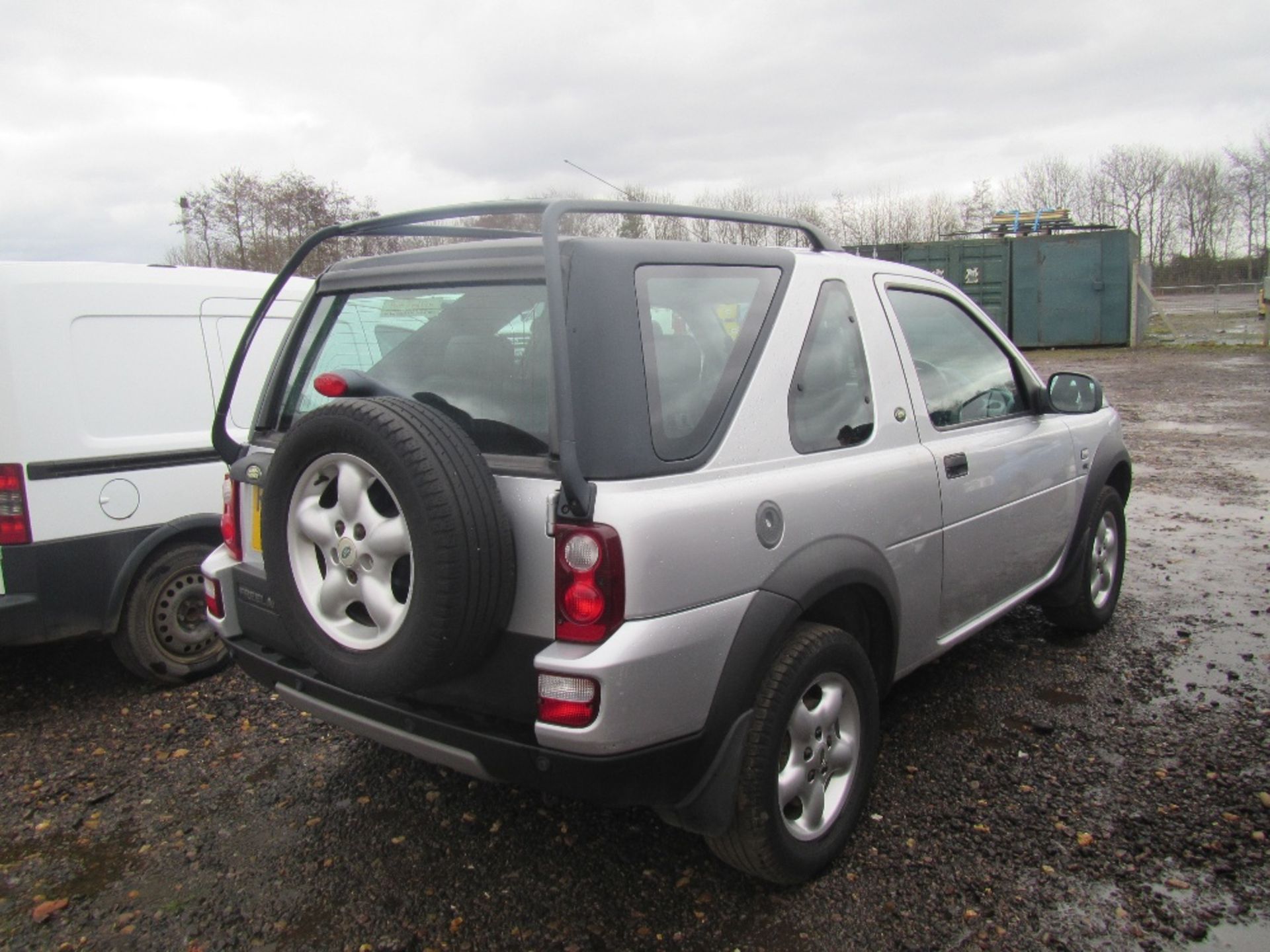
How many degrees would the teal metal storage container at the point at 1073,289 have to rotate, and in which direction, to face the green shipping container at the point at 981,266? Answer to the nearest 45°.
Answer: approximately 90° to its right

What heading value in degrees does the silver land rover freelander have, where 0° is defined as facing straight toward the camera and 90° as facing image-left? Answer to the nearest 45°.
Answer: approximately 225°

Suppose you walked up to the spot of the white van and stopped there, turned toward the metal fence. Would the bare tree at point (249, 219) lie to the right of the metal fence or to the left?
left

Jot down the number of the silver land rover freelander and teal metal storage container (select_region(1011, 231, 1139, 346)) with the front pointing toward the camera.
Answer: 1

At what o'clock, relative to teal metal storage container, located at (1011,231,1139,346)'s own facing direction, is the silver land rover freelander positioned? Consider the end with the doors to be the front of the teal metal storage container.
The silver land rover freelander is roughly at 12 o'clock from the teal metal storage container.

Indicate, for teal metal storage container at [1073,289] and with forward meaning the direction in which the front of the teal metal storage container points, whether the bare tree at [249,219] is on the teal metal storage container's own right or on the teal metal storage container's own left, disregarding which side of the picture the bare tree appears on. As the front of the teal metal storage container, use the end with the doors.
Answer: on the teal metal storage container's own right

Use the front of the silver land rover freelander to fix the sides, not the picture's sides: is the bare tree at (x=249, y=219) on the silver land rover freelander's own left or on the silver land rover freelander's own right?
on the silver land rover freelander's own left

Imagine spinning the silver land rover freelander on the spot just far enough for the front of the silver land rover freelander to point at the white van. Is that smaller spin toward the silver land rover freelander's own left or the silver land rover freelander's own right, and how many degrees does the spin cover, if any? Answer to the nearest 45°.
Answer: approximately 90° to the silver land rover freelander's own left

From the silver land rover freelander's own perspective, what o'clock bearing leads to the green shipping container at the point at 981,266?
The green shipping container is roughly at 11 o'clock from the silver land rover freelander.

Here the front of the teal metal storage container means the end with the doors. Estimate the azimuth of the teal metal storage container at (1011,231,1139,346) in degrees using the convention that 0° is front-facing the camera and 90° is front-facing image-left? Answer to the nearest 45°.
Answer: approximately 0°

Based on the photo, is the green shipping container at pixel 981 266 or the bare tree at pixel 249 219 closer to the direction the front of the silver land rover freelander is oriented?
the green shipping container

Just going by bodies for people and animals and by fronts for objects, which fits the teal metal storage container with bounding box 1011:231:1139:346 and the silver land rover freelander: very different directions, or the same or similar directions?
very different directions
